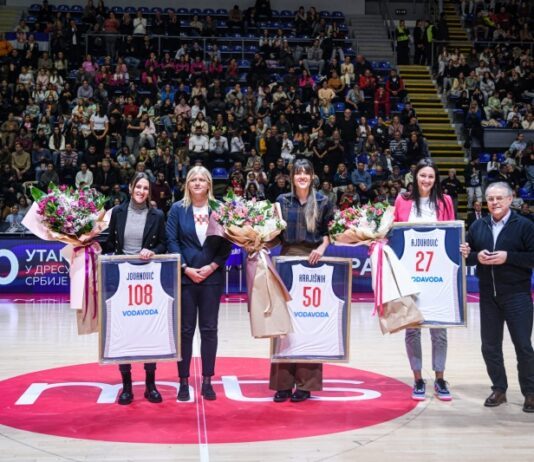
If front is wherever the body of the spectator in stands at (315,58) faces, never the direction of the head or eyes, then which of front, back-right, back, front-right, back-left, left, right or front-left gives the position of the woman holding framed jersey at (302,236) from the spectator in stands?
front

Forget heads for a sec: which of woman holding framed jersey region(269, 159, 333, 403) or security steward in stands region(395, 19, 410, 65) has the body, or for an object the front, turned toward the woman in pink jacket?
the security steward in stands

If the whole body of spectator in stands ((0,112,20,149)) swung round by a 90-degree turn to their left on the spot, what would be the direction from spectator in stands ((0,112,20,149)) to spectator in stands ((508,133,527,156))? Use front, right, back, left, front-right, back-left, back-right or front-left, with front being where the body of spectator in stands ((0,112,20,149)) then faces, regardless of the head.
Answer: front

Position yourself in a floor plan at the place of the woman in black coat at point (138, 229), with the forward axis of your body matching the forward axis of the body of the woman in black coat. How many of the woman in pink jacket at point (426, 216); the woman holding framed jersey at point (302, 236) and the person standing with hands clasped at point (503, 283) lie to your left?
3

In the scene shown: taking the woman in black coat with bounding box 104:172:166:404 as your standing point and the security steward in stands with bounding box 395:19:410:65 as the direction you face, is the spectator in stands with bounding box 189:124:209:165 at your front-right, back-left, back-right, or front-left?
front-left

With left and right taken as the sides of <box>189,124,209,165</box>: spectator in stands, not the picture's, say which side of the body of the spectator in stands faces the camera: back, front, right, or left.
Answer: front

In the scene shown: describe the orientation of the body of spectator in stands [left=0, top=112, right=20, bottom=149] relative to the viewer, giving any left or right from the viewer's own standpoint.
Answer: facing the viewer

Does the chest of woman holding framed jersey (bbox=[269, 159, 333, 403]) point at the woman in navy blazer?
no

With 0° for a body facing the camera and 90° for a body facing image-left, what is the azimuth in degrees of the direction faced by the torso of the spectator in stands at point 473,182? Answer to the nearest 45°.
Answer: approximately 0°

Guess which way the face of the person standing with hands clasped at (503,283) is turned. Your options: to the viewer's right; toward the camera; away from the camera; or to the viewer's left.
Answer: toward the camera

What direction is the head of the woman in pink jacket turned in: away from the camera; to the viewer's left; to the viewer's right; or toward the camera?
toward the camera

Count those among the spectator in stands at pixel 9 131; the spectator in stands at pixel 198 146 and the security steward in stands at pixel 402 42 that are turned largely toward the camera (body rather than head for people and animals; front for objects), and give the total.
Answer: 3

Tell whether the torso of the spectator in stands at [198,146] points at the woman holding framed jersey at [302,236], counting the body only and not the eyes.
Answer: yes

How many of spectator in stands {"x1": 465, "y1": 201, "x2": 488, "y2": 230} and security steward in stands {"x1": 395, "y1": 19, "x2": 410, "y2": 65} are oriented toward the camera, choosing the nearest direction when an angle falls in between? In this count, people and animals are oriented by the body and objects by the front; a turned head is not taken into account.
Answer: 2

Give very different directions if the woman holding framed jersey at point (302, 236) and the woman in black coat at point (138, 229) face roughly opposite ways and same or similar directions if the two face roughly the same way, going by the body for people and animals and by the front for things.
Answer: same or similar directions

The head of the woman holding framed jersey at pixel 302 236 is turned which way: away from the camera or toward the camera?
toward the camera

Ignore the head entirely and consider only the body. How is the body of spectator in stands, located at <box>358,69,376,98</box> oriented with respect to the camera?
toward the camera

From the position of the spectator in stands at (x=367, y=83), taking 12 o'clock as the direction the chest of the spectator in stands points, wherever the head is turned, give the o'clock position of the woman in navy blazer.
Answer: The woman in navy blazer is roughly at 12 o'clock from the spectator in stands.

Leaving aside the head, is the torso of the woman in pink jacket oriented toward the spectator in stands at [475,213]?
no

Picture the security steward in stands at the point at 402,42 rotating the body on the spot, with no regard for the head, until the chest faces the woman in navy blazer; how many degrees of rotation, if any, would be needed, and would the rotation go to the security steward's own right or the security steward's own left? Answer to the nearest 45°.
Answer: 0° — they already face them
